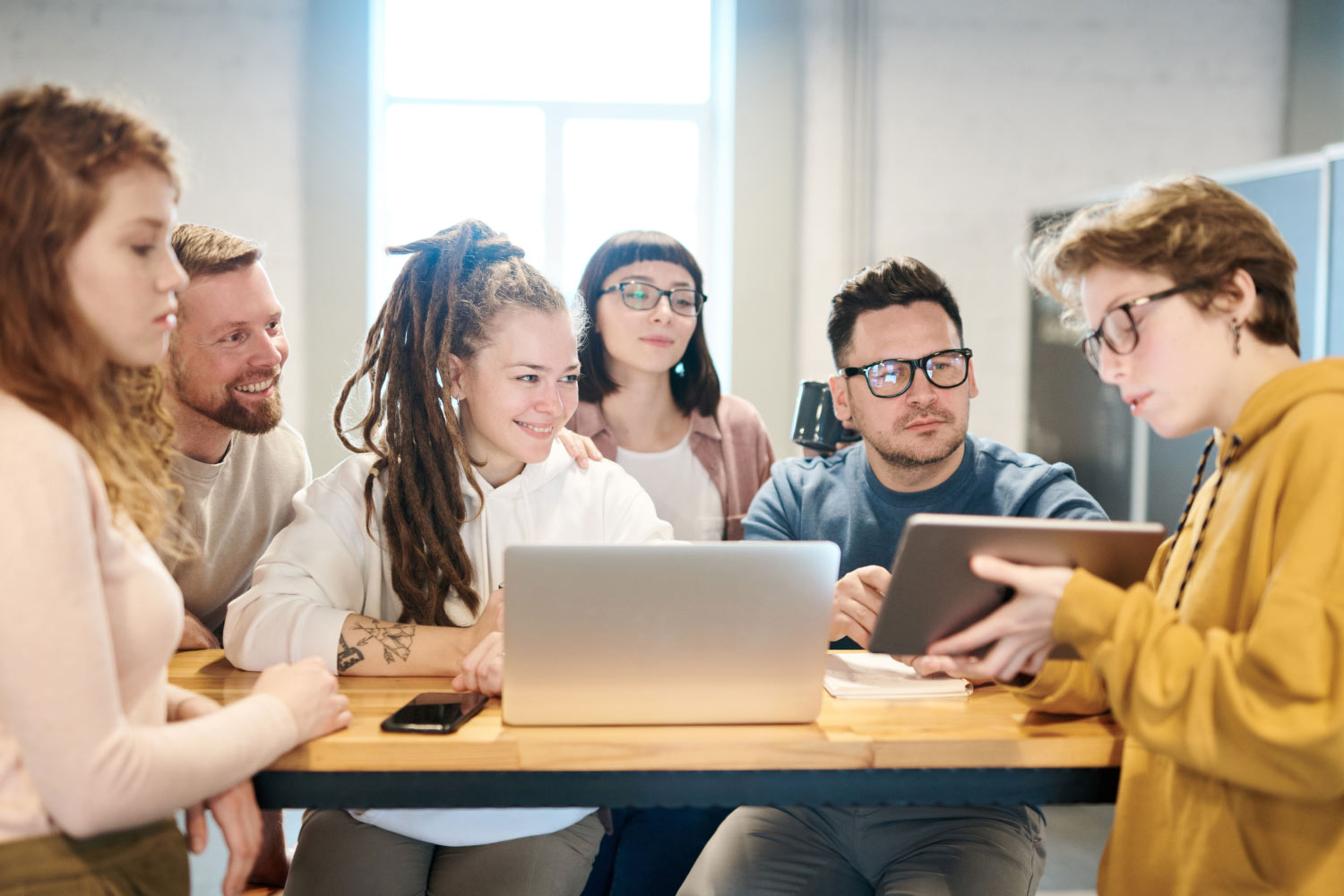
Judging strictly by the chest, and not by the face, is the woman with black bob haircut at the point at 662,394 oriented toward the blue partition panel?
no

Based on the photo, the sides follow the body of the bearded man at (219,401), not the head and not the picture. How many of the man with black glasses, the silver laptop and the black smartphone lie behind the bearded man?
0

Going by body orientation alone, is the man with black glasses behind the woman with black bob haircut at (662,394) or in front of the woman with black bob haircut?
in front

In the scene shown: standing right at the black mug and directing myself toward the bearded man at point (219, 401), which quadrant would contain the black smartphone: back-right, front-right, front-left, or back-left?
front-left

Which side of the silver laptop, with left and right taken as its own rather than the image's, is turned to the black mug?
front

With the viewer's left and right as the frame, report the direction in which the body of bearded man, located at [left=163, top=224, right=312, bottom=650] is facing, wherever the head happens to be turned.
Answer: facing the viewer and to the right of the viewer

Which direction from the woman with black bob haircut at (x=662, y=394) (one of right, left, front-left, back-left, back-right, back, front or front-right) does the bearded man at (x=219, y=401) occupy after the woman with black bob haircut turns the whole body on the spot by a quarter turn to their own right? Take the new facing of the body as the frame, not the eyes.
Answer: front-left

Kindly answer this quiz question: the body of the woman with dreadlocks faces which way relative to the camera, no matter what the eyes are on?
toward the camera

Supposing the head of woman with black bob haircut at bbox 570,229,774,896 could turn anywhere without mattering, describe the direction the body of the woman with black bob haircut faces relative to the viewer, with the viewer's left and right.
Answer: facing the viewer

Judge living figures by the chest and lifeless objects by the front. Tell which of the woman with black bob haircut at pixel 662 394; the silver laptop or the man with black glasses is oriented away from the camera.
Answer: the silver laptop

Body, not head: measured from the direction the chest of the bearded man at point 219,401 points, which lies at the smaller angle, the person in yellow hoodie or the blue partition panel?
the person in yellow hoodie

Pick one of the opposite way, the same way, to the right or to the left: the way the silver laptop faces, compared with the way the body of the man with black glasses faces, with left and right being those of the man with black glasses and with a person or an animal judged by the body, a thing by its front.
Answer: the opposite way

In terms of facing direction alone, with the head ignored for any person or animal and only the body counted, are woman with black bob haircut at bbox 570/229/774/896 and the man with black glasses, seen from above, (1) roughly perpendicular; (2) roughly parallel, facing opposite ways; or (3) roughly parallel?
roughly parallel

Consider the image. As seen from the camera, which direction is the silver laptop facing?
away from the camera

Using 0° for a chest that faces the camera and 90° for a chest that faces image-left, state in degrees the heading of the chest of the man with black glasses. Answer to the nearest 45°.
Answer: approximately 0°
